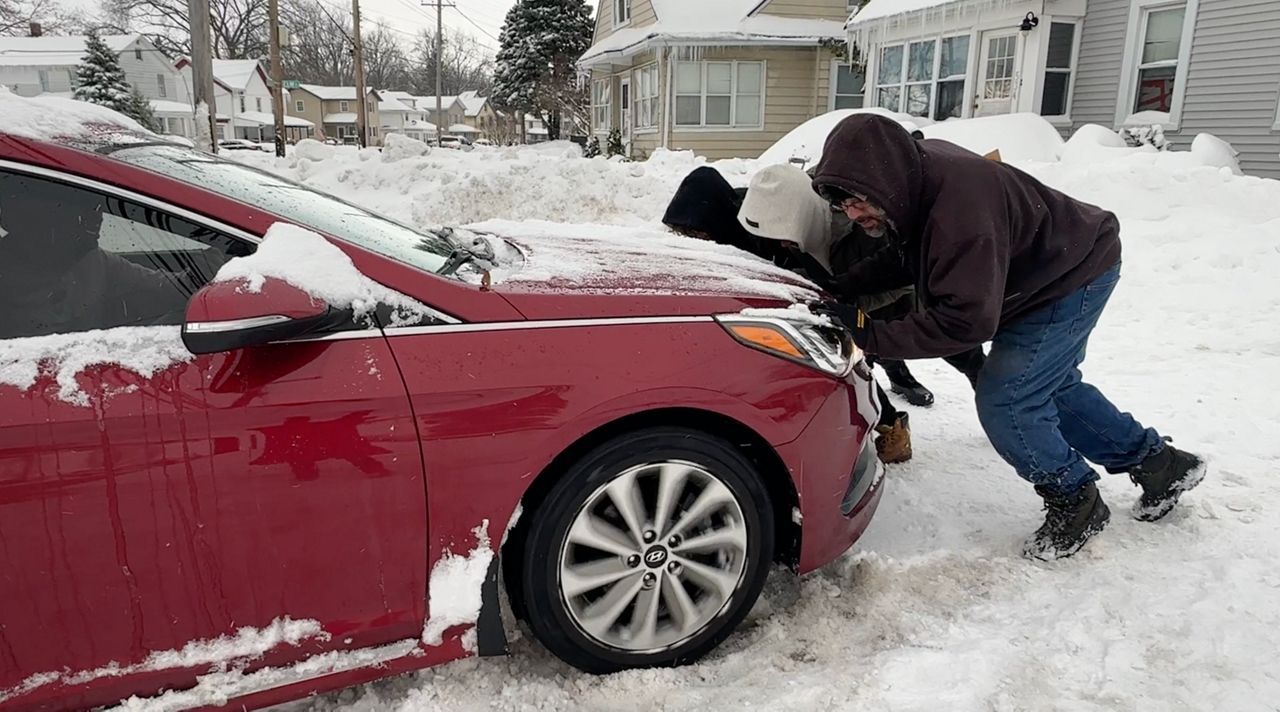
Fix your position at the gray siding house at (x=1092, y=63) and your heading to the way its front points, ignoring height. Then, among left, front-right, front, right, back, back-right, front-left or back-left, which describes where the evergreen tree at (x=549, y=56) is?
right

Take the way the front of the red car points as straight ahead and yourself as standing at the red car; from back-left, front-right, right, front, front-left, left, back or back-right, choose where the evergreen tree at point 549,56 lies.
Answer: left

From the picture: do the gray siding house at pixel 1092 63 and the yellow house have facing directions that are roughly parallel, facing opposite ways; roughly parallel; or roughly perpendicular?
roughly parallel

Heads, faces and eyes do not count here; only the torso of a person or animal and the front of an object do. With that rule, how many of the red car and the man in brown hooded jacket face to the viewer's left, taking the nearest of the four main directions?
1

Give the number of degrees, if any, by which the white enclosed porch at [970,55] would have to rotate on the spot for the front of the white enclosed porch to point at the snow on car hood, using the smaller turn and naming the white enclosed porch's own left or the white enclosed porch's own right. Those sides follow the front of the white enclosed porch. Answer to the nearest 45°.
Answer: approximately 45° to the white enclosed porch's own left

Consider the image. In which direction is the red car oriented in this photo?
to the viewer's right

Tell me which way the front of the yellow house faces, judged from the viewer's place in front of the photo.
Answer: facing the viewer and to the left of the viewer

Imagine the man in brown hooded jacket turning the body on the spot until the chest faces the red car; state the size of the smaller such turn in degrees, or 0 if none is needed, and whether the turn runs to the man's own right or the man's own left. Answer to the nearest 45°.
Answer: approximately 45° to the man's own left

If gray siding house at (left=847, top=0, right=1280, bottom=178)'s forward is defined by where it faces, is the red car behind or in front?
in front

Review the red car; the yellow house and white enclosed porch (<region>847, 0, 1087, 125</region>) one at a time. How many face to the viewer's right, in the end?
1

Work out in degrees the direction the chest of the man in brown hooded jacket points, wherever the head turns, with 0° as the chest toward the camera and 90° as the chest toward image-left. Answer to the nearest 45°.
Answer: approximately 90°

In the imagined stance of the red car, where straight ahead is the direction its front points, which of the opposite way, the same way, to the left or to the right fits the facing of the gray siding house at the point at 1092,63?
the opposite way
